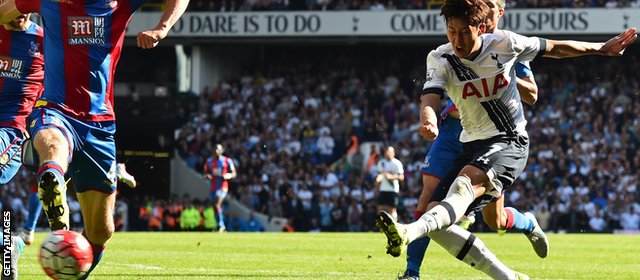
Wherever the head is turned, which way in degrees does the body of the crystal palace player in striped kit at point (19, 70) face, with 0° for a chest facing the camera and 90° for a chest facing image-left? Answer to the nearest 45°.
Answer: approximately 0°

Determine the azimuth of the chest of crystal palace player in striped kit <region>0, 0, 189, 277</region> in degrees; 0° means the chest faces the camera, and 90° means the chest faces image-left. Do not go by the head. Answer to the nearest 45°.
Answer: approximately 0°

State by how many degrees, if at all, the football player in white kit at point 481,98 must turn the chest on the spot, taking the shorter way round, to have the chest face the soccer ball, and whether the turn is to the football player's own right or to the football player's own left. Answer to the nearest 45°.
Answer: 0° — they already face it

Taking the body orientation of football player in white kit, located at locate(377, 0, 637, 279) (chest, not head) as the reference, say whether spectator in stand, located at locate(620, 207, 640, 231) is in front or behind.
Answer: behind

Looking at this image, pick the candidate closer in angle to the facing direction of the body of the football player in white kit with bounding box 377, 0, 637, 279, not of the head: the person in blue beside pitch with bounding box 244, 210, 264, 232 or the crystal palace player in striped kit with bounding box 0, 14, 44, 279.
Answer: the crystal palace player in striped kit
